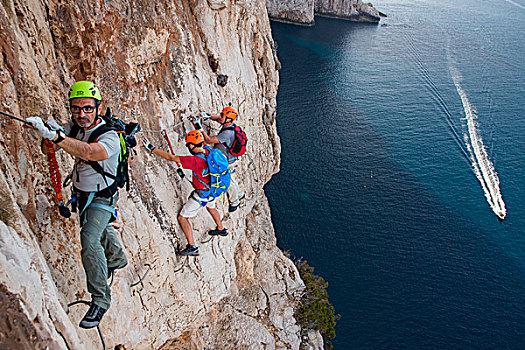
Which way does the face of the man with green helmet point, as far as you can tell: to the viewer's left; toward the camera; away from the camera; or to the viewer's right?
toward the camera

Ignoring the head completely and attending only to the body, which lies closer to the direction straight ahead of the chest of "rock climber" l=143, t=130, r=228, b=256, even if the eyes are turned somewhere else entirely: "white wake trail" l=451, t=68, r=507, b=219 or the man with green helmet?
the man with green helmet

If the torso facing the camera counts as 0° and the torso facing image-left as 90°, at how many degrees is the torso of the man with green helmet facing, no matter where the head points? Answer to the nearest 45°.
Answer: approximately 45°

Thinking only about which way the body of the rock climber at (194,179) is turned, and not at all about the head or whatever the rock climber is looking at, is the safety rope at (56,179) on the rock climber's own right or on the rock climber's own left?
on the rock climber's own left

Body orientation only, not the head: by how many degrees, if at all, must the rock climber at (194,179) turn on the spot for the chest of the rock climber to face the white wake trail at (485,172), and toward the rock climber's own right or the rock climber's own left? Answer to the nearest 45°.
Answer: approximately 135° to the rock climber's own right

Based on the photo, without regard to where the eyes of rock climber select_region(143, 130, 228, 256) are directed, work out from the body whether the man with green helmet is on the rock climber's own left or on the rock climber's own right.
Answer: on the rock climber's own left

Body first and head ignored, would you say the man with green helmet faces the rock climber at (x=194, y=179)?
no
